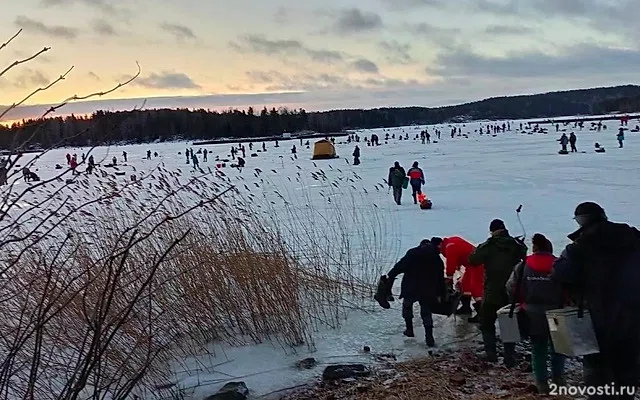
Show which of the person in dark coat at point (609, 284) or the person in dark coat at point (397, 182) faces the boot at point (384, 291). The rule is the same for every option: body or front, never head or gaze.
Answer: the person in dark coat at point (609, 284)

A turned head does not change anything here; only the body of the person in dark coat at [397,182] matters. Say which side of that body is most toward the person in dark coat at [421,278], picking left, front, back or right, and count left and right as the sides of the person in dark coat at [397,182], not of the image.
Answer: back

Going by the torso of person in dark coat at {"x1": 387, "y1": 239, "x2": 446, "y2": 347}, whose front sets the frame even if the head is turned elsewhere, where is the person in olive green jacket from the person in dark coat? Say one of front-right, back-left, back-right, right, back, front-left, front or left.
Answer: back-right

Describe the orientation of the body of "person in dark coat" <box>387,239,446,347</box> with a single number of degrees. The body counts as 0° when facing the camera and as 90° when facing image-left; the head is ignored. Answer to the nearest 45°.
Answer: approximately 180°

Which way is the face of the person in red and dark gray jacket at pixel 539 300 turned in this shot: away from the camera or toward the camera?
away from the camera

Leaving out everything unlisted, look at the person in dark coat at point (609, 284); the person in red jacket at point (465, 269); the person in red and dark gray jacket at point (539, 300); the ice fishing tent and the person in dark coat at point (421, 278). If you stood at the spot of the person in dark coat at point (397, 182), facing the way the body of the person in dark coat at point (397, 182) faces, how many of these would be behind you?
4

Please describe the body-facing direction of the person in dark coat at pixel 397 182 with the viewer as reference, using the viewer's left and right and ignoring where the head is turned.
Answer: facing away from the viewer
